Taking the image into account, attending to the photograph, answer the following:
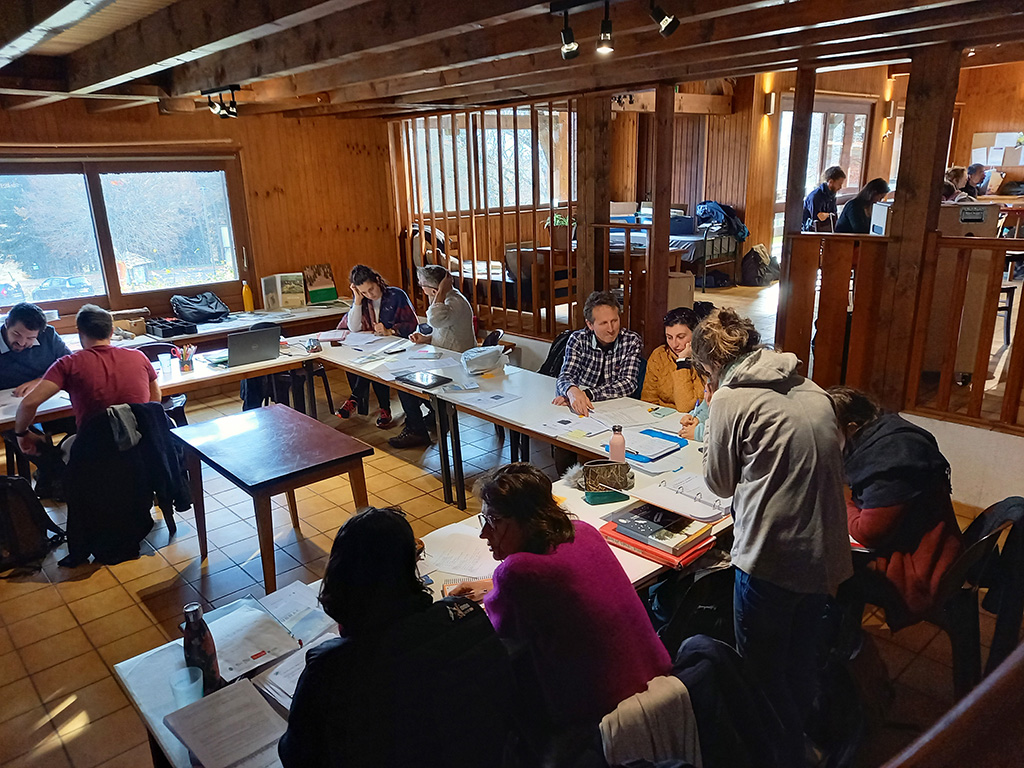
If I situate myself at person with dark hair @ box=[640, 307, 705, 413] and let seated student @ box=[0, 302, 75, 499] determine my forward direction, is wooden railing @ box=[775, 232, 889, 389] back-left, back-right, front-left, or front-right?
back-right

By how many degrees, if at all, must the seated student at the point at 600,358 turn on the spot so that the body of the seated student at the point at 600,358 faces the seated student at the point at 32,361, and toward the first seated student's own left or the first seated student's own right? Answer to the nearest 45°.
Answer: approximately 90° to the first seated student's own right

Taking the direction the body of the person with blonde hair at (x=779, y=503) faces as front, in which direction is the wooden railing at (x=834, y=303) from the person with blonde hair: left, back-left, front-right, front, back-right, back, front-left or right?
front-right

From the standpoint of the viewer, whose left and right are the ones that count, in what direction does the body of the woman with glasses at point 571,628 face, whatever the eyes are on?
facing away from the viewer and to the left of the viewer

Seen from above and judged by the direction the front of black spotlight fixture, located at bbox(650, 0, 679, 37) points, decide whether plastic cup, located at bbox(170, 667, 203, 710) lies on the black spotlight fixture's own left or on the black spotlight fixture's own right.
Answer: on the black spotlight fixture's own right

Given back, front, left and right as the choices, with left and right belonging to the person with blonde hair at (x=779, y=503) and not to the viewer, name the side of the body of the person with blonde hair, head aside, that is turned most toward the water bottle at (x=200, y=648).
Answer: left

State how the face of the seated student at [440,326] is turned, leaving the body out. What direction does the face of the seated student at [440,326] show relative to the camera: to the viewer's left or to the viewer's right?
to the viewer's left

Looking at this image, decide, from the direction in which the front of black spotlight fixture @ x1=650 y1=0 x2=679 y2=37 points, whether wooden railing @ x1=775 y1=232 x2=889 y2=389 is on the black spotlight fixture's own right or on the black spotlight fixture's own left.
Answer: on the black spotlight fixture's own left

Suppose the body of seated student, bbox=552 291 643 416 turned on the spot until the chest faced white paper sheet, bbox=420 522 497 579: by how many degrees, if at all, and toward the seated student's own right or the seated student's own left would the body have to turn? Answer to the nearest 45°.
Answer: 0° — they already face it

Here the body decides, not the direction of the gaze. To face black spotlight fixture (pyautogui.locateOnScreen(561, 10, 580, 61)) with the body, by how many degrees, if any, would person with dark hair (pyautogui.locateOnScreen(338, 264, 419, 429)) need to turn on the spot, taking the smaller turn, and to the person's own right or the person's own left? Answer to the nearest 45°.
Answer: approximately 45° to the person's own left

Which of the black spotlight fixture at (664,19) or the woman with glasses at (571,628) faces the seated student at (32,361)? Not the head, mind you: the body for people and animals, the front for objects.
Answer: the woman with glasses

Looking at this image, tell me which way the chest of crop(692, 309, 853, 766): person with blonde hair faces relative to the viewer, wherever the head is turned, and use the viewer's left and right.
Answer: facing away from the viewer and to the left of the viewer

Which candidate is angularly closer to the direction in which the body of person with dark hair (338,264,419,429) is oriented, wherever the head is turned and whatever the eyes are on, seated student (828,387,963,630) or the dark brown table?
the dark brown table

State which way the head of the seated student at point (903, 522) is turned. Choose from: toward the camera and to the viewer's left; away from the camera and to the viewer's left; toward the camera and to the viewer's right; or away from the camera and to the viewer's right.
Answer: away from the camera and to the viewer's left

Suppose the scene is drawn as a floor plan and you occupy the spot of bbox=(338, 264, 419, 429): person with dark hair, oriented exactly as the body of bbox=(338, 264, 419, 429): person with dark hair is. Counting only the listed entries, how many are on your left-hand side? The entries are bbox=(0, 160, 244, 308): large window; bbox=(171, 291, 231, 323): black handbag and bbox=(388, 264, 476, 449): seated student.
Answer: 1
